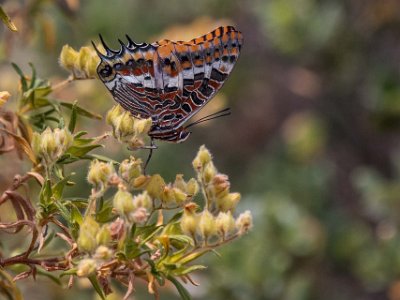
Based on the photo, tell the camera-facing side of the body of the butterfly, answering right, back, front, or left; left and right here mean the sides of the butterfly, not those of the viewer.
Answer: right
